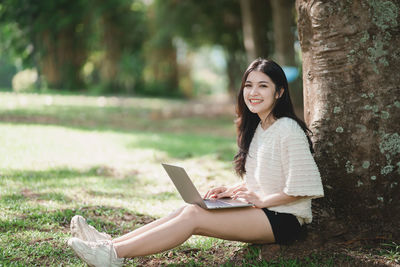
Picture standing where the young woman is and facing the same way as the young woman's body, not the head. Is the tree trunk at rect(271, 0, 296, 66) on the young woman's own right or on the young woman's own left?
on the young woman's own right

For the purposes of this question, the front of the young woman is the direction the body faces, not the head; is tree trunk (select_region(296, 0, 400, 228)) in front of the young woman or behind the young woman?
behind

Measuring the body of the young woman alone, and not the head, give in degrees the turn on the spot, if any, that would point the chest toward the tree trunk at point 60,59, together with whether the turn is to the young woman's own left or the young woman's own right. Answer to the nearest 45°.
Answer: approximately 90° to the young woman's own right

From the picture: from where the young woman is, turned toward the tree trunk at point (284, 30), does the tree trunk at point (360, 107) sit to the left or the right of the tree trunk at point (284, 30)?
right

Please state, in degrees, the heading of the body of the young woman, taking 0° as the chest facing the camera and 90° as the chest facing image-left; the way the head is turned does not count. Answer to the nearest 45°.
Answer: approximately 90°
